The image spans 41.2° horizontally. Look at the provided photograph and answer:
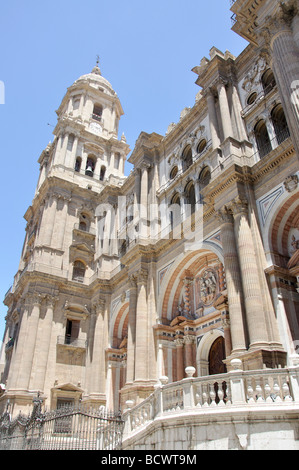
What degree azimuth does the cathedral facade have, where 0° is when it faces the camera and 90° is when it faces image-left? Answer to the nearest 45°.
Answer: approximately 45°
